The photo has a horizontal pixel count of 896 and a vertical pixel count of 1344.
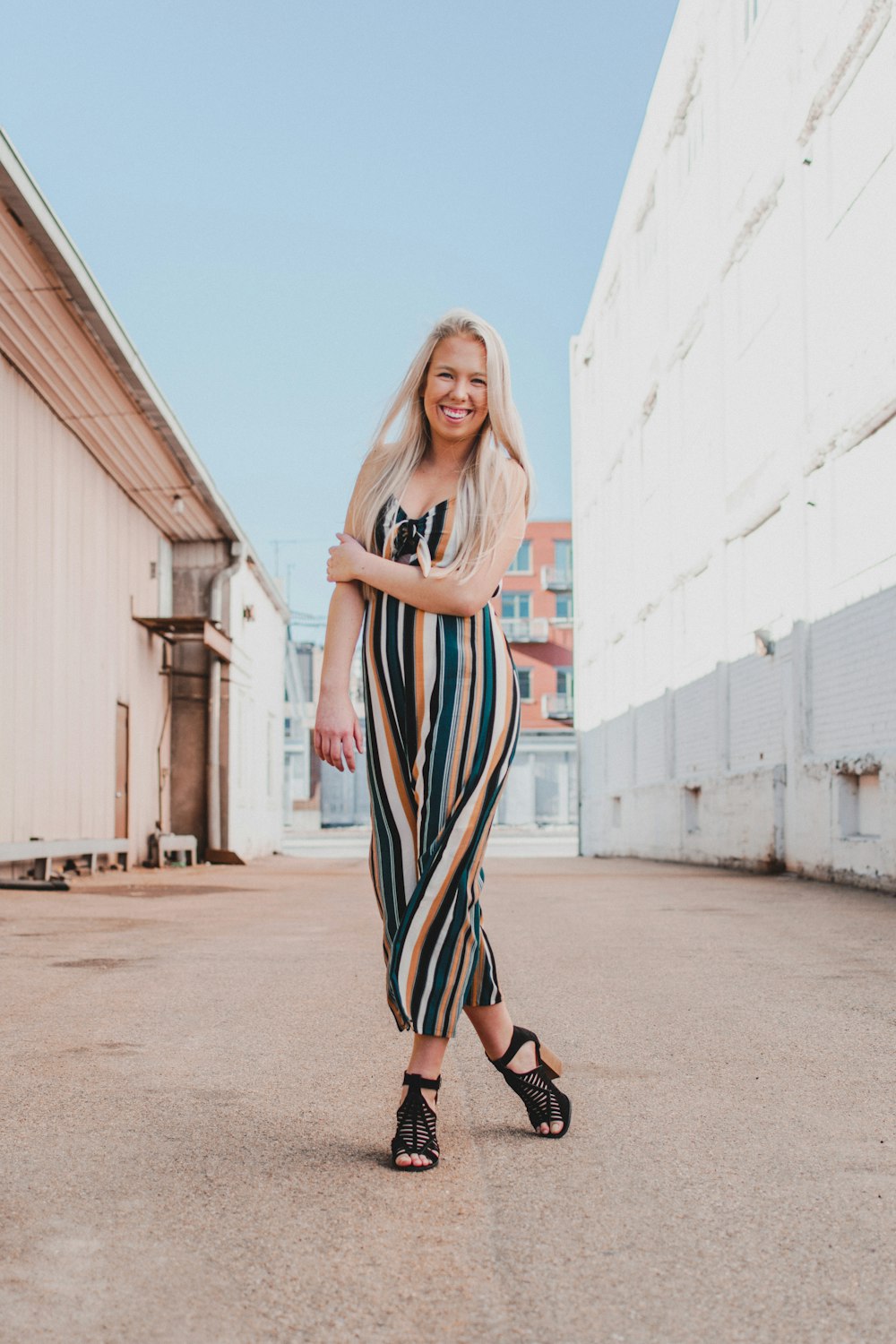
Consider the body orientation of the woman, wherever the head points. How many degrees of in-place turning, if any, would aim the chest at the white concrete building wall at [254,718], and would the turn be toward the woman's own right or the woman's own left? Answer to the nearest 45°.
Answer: approximately 180°

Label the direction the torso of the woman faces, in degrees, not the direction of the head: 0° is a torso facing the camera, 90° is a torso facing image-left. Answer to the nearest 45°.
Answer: approximately 0°

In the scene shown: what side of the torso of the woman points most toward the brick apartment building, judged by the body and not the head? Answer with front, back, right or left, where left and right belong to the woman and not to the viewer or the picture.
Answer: back

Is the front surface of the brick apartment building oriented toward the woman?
yes

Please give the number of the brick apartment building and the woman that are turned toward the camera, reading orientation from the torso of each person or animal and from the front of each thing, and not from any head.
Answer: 2

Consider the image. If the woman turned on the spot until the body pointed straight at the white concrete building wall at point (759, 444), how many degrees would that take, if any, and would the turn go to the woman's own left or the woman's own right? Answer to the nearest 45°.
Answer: approximately 180°
